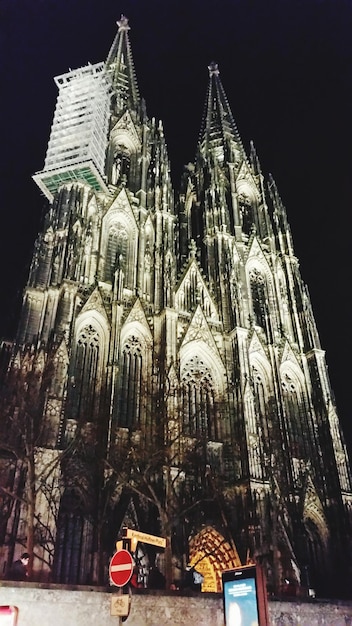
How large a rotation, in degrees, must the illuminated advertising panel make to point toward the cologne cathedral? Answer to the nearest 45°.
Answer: approximately 135° to its right

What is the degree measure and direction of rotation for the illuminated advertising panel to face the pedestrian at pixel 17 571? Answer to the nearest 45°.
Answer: approximately 90° to its right

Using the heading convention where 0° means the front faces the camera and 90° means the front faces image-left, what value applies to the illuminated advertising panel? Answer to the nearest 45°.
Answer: approximately 45°
